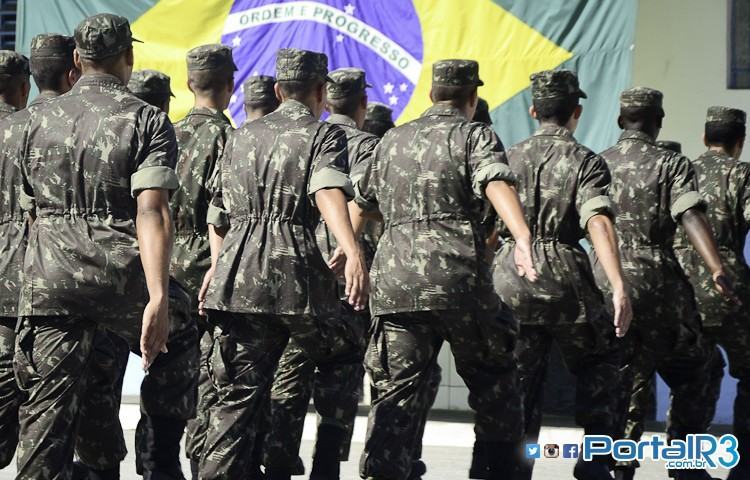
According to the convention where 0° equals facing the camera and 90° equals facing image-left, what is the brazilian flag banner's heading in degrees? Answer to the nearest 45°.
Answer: approximately 0°

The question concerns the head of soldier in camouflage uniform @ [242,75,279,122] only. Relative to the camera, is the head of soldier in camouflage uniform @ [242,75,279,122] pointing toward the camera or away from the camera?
away from the camera

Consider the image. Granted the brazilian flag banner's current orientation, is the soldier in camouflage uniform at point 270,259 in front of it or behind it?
in front

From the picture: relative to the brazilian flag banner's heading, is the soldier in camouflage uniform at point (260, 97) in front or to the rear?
in front

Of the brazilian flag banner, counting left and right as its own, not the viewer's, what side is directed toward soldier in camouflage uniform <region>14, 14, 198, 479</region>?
front

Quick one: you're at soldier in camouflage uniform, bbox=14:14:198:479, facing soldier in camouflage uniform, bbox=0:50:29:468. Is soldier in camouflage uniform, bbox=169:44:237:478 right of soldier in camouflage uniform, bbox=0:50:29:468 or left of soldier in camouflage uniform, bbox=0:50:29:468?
right

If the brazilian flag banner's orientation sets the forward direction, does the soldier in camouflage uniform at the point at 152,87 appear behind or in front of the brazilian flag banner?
in front

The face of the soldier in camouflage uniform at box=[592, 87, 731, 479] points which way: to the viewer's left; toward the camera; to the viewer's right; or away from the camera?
away from the camera

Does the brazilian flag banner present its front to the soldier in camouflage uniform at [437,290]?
yes
